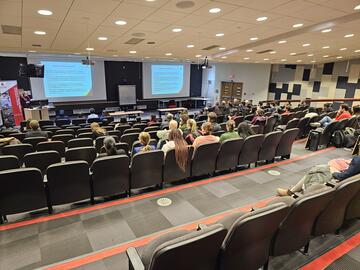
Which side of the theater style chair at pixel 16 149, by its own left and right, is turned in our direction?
back

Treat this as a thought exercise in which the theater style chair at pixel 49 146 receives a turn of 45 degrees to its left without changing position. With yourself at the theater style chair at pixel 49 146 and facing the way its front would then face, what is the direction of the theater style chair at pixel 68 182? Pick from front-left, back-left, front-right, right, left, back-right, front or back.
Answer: back-left

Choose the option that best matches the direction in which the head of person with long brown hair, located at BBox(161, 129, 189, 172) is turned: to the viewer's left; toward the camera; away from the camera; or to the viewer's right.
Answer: away from the camera

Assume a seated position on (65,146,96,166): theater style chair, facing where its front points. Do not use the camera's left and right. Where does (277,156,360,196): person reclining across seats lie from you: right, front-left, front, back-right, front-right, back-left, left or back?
back-right

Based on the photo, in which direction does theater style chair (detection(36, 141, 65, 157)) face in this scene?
away from the camera

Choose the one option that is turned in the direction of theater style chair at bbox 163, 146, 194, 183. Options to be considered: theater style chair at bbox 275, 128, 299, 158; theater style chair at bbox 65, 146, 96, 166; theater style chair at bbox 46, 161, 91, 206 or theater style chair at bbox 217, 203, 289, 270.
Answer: theater style chair at bbox 217, 203, 289, 270

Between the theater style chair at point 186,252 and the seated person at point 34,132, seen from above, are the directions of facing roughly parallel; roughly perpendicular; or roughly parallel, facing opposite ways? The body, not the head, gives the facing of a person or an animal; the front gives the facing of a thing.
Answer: roughly parallel

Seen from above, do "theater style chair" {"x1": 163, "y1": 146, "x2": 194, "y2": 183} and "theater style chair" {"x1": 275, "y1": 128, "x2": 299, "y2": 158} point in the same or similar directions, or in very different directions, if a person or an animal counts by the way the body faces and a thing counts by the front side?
same or similar directions

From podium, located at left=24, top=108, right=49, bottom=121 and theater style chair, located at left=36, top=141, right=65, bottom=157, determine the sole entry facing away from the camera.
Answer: the theater style chair

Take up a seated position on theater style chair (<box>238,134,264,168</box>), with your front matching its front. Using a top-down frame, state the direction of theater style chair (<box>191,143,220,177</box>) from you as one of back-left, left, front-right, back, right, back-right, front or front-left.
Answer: left

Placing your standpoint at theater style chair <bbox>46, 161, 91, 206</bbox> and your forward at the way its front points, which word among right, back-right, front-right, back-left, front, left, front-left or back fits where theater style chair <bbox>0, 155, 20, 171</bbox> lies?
front-left

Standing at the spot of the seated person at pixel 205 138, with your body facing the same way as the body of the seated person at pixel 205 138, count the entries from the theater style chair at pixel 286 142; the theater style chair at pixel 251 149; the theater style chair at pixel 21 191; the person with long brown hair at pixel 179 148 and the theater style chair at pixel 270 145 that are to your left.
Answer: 2

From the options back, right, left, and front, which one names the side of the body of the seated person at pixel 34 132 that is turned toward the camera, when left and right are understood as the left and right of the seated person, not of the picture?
back

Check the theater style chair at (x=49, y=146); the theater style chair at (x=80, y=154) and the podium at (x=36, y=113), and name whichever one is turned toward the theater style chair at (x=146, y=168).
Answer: the podium

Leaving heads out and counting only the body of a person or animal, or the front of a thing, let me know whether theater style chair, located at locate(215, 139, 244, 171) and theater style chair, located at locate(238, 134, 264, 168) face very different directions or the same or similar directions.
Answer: same or similar directions

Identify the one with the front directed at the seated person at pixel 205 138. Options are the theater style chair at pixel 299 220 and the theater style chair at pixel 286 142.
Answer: the theater style chair at pixel 299 220

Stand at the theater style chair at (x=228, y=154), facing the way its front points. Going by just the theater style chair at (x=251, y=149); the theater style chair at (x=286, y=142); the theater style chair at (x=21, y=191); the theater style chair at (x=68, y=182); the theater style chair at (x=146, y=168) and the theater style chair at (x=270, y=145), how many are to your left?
3

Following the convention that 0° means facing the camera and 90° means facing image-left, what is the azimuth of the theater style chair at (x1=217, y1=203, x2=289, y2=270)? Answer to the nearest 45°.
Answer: approximately 135°

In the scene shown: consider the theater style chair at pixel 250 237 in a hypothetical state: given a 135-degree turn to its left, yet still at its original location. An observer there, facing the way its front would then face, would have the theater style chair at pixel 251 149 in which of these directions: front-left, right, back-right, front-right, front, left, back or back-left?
back
